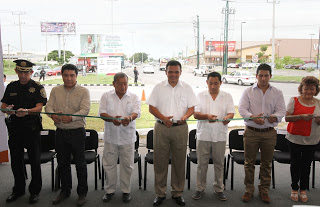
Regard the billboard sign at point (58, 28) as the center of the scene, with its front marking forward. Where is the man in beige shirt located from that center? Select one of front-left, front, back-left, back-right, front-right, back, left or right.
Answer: front

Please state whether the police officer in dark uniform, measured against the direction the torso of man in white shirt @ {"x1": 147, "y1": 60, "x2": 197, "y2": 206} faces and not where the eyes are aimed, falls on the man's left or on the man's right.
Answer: on the man's right

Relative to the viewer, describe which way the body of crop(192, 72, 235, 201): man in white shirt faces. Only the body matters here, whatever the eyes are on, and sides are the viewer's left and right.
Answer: facing the viewer

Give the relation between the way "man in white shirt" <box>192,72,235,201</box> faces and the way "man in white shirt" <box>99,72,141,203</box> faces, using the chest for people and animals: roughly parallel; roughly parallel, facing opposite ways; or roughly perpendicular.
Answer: roughly parallel

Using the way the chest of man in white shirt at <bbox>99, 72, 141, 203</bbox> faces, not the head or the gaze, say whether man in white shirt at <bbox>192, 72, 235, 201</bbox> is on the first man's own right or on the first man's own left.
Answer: on the first man's own left

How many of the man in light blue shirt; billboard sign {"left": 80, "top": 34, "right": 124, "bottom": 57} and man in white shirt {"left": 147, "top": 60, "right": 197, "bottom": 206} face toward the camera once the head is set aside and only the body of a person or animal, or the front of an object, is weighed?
3

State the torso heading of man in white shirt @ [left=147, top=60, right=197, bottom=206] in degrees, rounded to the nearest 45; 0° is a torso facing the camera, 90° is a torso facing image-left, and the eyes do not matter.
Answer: approximately 0°

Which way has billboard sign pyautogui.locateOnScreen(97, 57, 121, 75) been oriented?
toward the camera

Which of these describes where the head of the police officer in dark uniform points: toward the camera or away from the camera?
toward the camera

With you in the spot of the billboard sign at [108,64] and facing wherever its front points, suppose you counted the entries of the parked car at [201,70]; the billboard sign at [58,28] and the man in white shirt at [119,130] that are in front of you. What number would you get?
1

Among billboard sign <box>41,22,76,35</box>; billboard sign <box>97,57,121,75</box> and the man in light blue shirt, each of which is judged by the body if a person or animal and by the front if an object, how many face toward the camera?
3

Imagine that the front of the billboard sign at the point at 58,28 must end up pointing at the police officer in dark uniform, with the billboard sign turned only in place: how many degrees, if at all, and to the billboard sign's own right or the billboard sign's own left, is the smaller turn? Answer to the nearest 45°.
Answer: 0° — it already faces them

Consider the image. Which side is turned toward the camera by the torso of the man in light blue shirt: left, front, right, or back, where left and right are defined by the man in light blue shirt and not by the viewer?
front

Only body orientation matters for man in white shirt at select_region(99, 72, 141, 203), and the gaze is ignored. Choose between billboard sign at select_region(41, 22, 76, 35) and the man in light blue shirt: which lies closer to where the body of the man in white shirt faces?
the man in light blue shirt

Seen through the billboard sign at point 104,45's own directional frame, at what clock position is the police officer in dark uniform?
The police officer in dark uniform is roughly at 12 o'clock from the billboard sign.

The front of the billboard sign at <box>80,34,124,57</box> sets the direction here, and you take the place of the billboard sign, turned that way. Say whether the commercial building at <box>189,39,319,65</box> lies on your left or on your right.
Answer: on your left

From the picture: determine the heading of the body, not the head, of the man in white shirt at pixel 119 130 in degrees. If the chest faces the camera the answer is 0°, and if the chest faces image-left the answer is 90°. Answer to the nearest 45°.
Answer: approximately 0°

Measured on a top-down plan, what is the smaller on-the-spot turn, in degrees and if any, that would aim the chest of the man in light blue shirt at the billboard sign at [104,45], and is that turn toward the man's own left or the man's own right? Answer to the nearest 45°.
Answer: approximately 135° to the man's own right
